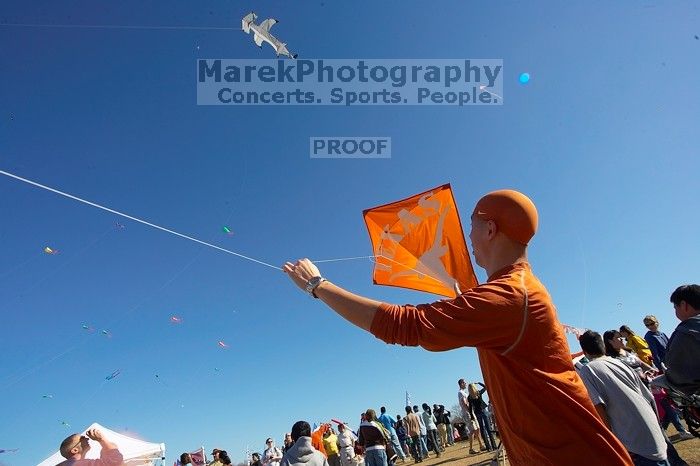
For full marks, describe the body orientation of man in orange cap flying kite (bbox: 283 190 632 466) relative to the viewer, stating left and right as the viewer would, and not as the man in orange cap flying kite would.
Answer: facing away from the viewer and to the left of the viewer

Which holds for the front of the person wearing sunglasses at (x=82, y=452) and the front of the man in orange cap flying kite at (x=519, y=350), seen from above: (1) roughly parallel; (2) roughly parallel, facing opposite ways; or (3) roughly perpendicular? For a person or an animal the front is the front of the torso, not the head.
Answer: roughly perpendicular

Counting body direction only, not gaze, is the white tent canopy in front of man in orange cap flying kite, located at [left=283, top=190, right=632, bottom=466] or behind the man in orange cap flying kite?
in front

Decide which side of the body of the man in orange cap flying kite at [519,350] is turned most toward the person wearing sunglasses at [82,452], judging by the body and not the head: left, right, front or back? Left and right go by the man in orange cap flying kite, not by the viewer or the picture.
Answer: front

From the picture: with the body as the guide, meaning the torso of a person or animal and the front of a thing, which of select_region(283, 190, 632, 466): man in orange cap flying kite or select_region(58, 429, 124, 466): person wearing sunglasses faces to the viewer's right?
the person wearing sunglasses

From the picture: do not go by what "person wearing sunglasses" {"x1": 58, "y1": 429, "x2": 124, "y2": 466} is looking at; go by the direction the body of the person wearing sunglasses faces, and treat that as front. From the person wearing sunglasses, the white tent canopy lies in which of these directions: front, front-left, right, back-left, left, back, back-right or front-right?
left
